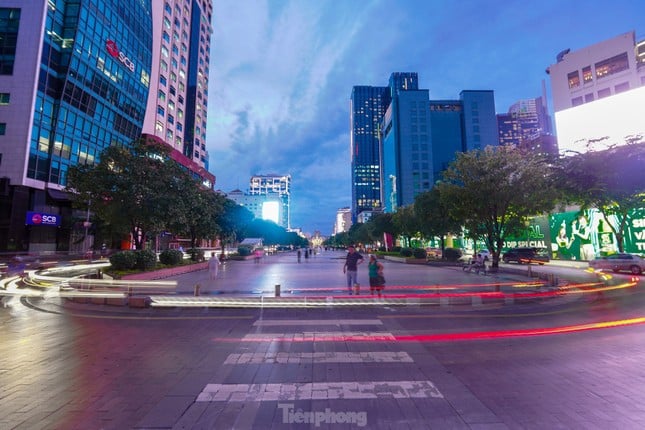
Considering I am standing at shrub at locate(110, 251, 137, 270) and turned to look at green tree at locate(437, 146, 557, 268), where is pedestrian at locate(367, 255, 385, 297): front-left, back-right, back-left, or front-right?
front-right

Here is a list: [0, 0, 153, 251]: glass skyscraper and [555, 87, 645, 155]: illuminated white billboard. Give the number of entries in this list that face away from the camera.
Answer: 0

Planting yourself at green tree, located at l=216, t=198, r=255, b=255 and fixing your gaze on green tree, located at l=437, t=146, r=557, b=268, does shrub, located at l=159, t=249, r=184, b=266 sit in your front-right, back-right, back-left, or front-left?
front-right

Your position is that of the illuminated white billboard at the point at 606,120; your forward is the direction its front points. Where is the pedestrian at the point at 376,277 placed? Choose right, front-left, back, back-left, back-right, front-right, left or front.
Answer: front-left

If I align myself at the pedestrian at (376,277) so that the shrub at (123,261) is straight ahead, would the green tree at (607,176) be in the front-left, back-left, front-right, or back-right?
back-right

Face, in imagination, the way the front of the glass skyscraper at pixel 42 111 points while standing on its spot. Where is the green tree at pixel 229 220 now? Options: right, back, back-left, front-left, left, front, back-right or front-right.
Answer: front

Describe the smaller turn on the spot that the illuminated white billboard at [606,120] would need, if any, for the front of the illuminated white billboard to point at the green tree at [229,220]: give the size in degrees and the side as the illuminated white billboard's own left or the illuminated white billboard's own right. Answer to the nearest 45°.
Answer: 0° — it already faces it

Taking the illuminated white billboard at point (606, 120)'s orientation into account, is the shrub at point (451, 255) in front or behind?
in front

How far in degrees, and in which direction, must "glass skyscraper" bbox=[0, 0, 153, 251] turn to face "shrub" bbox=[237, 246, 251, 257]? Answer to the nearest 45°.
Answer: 0° — it already faces it

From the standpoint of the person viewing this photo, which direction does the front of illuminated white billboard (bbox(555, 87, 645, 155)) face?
facing the viewer and to the left of the viewer

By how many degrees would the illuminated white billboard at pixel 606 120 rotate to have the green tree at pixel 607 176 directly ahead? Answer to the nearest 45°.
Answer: approximately 45° to its left

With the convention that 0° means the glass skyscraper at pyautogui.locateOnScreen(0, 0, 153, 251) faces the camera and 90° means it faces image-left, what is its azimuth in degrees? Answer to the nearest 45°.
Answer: approximately 315°

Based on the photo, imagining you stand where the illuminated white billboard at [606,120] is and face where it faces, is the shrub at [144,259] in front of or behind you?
in front

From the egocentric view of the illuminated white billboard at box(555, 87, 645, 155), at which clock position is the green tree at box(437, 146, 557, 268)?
The green tree is roughly at 11 o'clock from the illuminated white billboard.

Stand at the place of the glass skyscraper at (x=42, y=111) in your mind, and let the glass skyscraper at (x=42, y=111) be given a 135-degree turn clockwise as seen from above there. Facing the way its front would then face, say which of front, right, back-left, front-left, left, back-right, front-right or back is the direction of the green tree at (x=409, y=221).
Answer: back-left
